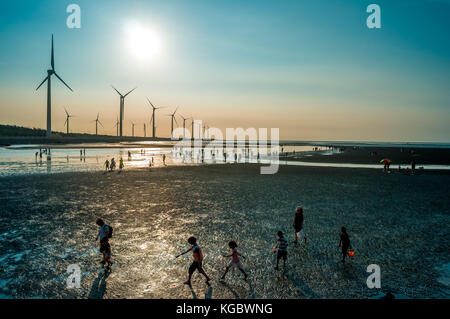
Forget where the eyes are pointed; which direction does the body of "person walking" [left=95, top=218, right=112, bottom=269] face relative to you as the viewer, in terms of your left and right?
facing to the left of the viewer
